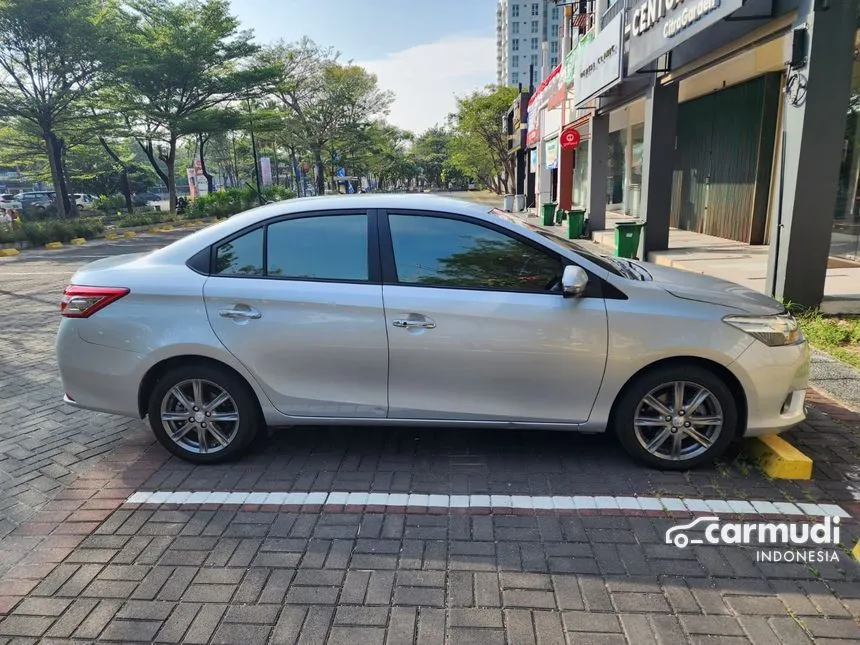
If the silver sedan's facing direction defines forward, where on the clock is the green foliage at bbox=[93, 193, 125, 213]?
The green foliage is roughly at 8 o'clock from the silver sedan.

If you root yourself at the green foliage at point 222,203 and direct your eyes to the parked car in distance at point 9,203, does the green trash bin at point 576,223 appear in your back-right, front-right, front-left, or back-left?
back-left

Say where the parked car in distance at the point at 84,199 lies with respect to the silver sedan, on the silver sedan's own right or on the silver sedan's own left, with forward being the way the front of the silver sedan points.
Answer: on the silver sedan's own left

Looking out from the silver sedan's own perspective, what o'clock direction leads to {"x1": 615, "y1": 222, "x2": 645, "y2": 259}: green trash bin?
The green trash bin is roughly at 10 o'clock from the silver sedan.

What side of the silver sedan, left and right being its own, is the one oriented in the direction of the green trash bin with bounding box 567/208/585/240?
left

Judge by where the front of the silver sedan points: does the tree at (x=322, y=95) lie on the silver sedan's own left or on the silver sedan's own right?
on the silver sedan's own left

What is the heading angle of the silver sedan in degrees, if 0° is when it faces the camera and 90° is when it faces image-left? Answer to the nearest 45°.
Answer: approximately 270°

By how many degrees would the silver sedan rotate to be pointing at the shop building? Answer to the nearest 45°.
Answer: approximately 45° to its left

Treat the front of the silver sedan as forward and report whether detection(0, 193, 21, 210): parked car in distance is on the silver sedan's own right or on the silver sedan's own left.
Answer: on the silver sedan's own left

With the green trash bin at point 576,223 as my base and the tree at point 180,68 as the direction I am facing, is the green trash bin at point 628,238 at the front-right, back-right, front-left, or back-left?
back-left

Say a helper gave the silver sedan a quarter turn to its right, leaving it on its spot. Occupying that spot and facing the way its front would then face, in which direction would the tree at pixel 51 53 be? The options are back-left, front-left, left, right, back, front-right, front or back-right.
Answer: back-right

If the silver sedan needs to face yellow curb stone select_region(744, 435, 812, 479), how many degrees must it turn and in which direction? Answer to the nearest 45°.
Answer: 0° — it already faces it

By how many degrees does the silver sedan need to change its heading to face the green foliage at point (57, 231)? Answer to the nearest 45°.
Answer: approximately 135° to its left

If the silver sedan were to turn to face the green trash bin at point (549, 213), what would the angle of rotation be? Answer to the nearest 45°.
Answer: approximately 90° to its left

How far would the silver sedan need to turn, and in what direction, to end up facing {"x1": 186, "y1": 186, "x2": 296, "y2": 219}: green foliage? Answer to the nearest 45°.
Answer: approximately 90° to its left

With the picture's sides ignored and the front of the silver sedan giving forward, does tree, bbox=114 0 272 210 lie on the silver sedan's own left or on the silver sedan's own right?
on the silver sedan's own left
